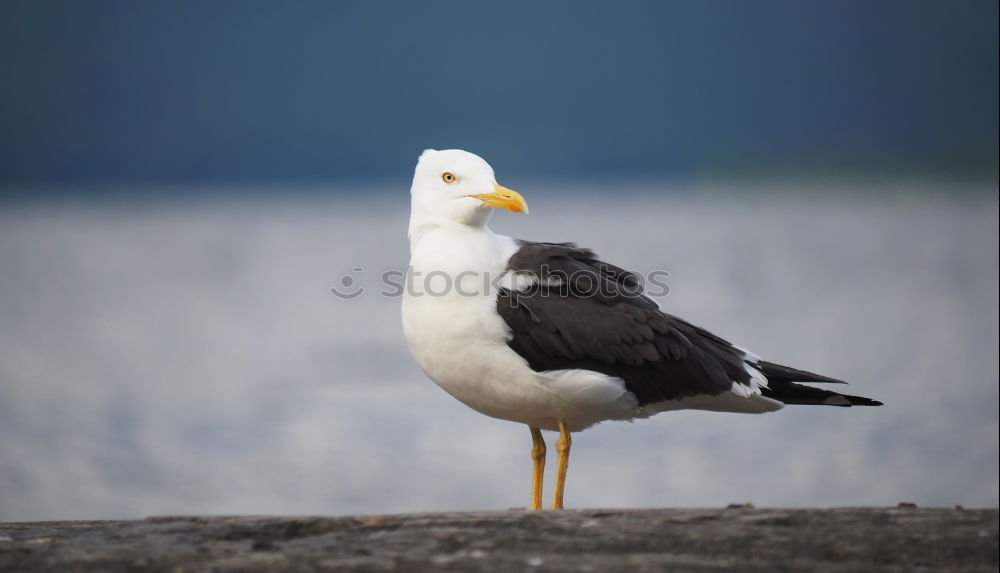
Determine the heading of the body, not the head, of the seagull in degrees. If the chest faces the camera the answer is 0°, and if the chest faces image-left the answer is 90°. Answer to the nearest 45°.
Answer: approximately 90°
